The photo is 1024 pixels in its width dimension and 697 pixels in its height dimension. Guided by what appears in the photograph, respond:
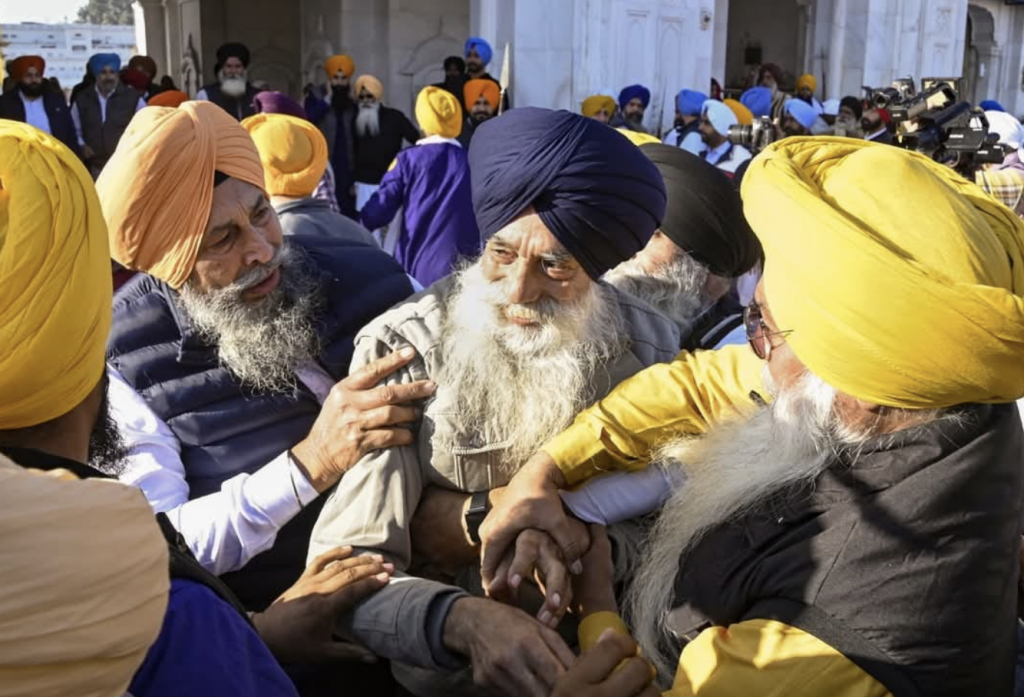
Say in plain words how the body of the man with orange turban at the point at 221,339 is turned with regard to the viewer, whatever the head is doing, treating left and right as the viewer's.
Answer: facing the viewer and to the right of the viewer

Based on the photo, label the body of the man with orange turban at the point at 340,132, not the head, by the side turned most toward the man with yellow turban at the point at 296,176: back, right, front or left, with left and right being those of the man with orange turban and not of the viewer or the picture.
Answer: front

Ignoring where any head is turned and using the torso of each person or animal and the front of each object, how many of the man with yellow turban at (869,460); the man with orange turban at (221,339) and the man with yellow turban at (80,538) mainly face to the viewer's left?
1

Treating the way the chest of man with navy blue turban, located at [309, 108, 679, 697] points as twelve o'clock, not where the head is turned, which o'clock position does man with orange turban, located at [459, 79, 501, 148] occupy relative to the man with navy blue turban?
The man with orange turban is roughly at 6 o'clock from the man with navy blue turban.

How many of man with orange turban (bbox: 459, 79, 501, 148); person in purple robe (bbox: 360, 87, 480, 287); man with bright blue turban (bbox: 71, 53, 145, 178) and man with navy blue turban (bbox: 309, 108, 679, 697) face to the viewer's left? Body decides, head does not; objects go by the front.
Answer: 0

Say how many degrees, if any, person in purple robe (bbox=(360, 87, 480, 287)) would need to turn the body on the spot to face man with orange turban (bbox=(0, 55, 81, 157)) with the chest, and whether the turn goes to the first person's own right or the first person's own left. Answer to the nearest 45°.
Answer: approximately 45° to the first person's own left

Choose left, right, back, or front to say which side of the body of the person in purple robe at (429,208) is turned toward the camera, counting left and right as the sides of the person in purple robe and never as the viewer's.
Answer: back

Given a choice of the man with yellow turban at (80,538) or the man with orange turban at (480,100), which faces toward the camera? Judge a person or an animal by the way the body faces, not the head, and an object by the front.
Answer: the man with orange turban

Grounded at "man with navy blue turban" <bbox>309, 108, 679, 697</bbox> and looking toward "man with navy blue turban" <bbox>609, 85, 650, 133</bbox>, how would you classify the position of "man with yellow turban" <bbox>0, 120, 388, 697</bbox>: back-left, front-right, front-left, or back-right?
back-left

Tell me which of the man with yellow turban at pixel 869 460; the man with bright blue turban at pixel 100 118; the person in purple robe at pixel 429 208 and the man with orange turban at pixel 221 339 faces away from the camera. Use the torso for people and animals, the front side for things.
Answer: the person in purple robe

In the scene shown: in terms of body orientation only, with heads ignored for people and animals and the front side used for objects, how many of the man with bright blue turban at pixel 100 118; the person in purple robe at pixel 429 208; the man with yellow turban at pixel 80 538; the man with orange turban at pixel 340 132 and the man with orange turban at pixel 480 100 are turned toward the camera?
3

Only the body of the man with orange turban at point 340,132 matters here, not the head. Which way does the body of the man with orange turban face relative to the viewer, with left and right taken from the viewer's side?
facing the viewer

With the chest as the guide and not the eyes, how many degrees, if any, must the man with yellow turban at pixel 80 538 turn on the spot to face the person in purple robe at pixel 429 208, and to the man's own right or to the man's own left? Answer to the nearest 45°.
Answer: approximately 45° to the man's own left

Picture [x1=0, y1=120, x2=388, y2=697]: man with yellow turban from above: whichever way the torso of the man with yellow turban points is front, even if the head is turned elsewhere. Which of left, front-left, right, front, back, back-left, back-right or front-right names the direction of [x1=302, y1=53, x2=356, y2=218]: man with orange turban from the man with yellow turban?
front-left
